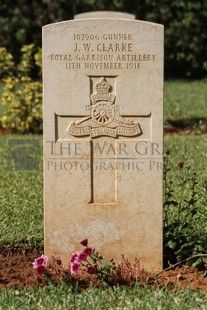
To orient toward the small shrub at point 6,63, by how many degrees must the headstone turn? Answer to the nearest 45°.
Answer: approximately 180°

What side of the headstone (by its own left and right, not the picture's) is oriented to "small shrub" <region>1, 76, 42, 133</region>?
back

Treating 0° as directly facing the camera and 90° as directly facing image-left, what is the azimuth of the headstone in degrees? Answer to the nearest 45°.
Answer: approximately 0°
